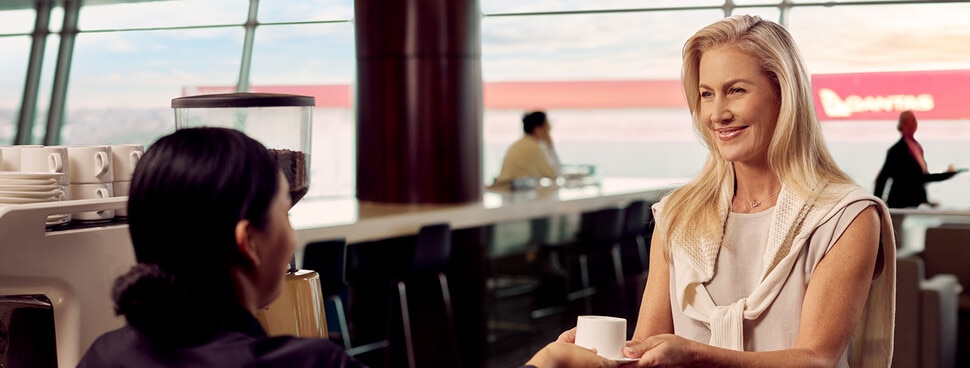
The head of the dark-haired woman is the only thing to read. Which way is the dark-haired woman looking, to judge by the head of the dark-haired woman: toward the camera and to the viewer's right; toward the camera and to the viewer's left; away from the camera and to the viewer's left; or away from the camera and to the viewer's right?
away from the camera and to the viewer's right

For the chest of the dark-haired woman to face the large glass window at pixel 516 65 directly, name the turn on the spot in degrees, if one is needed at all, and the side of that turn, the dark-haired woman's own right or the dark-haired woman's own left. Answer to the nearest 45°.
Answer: approximately 45° to the dark-haired woman's own left

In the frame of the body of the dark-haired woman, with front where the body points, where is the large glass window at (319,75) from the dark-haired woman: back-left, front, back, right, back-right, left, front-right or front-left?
front-left

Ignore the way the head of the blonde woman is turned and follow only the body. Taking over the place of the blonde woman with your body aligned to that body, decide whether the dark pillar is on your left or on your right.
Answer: on your right

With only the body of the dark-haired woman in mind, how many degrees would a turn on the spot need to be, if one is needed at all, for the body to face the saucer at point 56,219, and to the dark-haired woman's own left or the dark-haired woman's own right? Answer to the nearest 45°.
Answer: approximately 90° to the dark-haired woman's own left

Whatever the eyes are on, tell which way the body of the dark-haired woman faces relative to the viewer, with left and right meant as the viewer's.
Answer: facing away from the viewer and to the right of the viewer

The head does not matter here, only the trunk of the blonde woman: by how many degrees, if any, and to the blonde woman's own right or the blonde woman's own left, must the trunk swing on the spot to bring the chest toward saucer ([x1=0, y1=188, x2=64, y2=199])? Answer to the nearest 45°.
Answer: approximately 45° to the blonde woman's own right

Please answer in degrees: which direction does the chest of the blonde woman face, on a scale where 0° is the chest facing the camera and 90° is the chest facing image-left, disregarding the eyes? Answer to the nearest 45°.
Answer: approximately 45°

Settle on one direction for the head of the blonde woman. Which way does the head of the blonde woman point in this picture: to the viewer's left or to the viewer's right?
to the viewer's left
